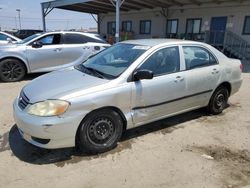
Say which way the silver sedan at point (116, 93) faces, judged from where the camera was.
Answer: facing the viewer and to the left of the viewer

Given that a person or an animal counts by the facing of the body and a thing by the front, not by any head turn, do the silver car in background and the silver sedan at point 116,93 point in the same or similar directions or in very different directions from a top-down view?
same or similar directions

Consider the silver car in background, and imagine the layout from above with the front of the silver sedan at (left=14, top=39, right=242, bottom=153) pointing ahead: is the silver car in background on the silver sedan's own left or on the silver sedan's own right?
on the silver sedan's own right

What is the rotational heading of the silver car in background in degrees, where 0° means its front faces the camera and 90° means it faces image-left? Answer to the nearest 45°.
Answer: approximately 90°

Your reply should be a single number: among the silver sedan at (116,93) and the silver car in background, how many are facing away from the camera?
0

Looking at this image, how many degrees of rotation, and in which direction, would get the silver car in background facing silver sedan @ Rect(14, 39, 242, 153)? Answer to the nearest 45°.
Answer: approximately 90° to its left
